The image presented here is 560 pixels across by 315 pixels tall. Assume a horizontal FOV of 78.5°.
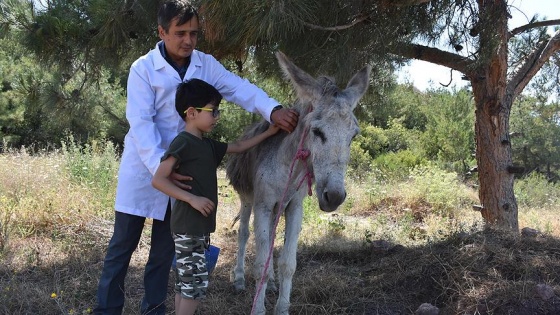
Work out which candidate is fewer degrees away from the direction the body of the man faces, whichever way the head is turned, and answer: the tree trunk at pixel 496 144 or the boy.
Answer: the boy

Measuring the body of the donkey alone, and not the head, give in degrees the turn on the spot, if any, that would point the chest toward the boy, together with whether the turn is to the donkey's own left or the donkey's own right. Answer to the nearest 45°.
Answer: approximately 90° to the donkey's own right

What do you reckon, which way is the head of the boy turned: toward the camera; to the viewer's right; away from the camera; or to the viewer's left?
to the viewer's right

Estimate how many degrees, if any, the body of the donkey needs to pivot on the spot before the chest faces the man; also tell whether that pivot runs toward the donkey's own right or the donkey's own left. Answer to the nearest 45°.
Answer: approximately 135° to the donkey's own right

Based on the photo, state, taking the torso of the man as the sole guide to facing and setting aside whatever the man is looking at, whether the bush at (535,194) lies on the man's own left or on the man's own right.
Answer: on the man's own left

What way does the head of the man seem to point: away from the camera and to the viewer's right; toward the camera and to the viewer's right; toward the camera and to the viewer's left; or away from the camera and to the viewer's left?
toward the camera and to the viewer's right

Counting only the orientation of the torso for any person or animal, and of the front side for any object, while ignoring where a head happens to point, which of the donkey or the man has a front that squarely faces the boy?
the man

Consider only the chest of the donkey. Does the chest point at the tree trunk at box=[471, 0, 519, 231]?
no

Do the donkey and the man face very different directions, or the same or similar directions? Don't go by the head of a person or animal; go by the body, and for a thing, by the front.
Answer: same or similar directions

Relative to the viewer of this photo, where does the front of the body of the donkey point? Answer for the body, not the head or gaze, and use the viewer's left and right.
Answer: facing the viewer and to the right of the viewer

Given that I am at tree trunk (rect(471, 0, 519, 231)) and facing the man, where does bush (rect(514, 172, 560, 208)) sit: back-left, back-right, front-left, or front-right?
back-right

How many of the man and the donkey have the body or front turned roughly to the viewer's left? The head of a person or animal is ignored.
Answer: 0

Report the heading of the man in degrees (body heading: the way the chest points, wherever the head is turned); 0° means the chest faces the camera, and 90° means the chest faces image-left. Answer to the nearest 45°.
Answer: approximately 315°

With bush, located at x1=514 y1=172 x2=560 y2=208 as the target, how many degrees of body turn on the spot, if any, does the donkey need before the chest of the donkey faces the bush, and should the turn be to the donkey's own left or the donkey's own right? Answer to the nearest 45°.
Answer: approximately 90° to the donkey's own left
